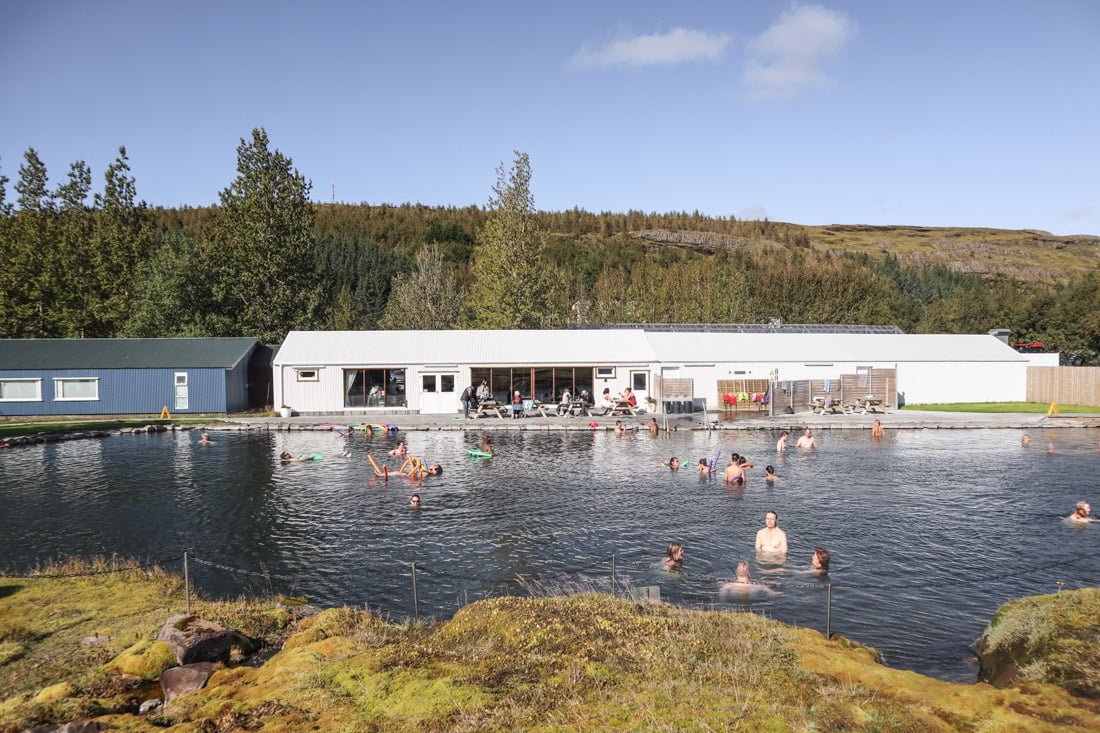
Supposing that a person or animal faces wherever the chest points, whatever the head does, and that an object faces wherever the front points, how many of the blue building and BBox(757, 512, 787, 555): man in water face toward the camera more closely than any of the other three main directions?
2

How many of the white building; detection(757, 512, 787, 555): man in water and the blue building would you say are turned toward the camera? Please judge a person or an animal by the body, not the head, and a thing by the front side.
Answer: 3

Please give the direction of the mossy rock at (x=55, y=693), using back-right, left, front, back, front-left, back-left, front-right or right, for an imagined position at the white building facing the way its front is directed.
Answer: front

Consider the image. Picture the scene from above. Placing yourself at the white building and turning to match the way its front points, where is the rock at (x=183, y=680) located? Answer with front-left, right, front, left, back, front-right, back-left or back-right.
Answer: front

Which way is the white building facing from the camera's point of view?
toward the camera

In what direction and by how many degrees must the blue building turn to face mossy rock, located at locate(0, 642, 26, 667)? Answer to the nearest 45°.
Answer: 0° — it already faces it

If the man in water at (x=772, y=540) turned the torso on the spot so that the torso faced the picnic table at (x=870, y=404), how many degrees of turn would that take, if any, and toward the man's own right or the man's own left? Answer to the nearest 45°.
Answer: approximately 180°

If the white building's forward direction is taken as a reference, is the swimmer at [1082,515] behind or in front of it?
in front

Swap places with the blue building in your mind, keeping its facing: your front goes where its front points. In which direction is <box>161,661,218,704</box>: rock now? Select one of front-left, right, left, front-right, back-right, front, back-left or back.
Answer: front

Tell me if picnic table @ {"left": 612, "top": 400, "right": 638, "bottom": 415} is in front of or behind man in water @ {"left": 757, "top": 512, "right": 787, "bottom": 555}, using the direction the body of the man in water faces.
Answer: behind

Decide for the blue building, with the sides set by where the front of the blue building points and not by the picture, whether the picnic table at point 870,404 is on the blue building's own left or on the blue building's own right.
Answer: on the blue building's own left

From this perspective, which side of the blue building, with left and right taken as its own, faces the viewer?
front

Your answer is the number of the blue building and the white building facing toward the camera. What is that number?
2

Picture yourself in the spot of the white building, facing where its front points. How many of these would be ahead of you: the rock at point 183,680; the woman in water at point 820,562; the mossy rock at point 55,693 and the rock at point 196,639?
4

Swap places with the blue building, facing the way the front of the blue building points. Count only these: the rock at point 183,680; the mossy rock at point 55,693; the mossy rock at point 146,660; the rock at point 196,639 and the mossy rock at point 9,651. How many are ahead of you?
5
